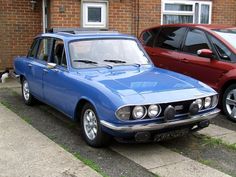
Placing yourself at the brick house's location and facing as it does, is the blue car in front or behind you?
in front

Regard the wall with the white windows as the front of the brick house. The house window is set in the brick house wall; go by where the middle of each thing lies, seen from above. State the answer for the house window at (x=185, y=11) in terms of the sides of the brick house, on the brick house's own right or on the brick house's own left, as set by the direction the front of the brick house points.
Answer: on the brick house's own left

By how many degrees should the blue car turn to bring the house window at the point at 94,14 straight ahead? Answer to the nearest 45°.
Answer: approximately 135° to its left

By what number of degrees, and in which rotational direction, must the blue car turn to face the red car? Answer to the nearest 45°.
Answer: approximately 90° to its left

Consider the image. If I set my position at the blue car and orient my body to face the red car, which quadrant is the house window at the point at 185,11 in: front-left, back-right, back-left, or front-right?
front-left

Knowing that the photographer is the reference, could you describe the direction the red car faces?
facing the viewer and to the right of the viewer

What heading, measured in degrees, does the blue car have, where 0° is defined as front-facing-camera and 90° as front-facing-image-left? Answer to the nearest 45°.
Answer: approximately 315°

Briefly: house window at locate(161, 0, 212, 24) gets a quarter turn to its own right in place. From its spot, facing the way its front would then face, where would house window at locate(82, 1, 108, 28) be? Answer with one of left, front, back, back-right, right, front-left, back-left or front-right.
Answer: front-left

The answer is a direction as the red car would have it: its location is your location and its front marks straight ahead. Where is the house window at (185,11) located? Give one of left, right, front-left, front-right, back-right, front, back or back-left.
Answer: back-left

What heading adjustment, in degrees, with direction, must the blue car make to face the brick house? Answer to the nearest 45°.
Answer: approximately 135° to its left

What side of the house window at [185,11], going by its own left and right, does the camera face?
front

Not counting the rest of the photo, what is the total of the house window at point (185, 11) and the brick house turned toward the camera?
2

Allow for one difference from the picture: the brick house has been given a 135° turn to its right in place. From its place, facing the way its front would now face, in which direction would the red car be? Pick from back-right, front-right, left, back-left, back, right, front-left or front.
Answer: back

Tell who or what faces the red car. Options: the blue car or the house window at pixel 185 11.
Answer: the house window

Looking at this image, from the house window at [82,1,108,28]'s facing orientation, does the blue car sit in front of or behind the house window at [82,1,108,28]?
in front

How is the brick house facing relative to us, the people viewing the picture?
facing the viewer

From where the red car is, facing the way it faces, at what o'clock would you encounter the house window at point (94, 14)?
The house window is roughly at 6 o'clock from the red car.
